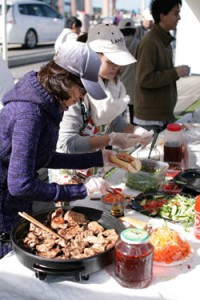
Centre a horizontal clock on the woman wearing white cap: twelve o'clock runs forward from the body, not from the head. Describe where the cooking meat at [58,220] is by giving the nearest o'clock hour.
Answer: The cooking meat is roughly at 2 o'clock from the woman wearing white cap.

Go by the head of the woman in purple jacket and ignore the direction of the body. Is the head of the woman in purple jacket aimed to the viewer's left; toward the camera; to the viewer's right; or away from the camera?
to the viewer's right

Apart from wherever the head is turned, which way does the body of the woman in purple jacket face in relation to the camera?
to the viewer's right

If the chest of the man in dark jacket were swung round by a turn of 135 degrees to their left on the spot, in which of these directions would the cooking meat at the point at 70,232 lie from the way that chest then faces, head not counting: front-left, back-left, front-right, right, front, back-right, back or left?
back-left

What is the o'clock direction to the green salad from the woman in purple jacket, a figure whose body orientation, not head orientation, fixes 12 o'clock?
The green salad is roughly at 12 o'clock from the woman in purple jacket.

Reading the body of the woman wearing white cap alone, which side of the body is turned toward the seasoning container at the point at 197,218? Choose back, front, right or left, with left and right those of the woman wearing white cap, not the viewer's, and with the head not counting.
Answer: front
